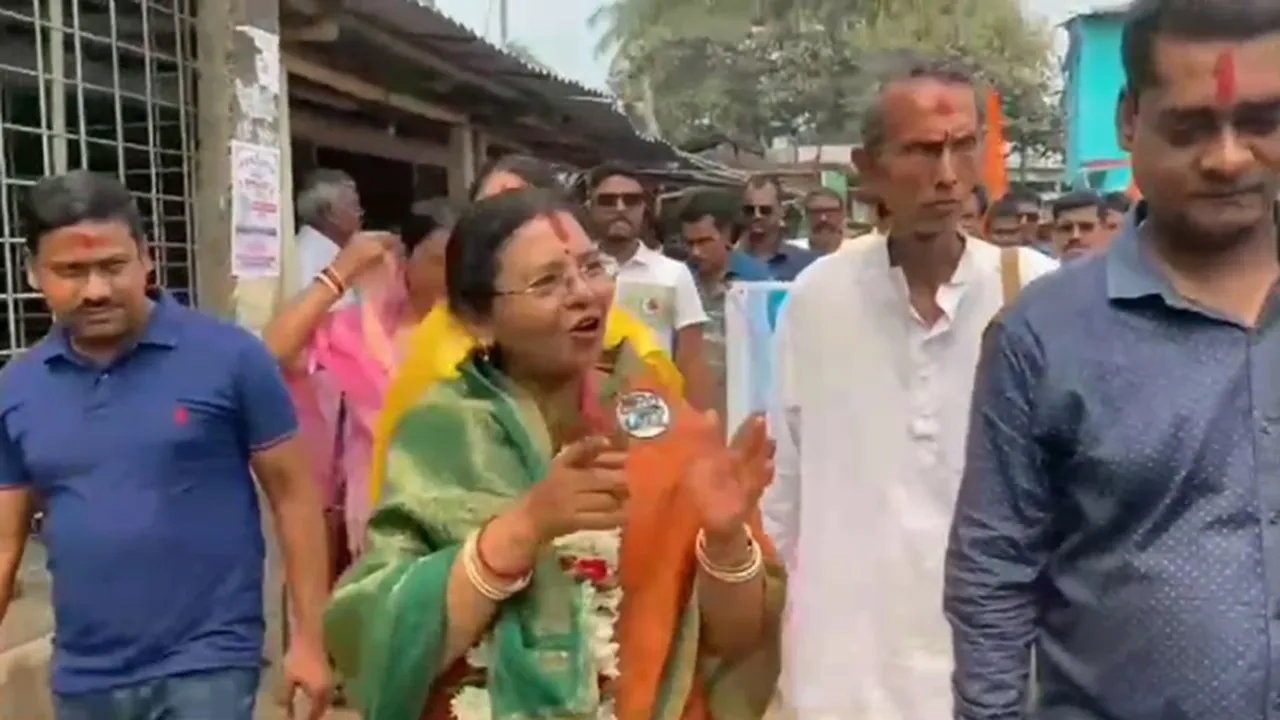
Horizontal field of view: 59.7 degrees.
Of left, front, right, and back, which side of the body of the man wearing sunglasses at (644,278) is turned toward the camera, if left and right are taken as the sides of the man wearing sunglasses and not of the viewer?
front

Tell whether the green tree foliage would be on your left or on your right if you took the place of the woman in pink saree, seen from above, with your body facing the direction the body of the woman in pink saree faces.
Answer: on your left

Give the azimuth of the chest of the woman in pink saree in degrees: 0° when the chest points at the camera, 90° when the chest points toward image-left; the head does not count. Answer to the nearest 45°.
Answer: approximately 315°

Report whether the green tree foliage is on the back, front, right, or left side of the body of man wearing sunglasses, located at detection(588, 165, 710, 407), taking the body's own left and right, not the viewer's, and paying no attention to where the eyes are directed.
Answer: back

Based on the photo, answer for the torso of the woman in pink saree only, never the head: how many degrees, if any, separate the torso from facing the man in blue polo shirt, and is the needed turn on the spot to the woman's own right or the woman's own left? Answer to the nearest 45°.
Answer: approximately 45° to the woman's own right

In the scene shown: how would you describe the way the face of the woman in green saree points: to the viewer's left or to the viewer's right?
to the viewer's right

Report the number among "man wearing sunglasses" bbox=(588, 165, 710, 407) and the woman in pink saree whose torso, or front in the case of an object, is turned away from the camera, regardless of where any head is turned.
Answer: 0

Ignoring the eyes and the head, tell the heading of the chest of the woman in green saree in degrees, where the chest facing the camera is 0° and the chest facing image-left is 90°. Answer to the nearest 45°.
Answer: approximately 315°
